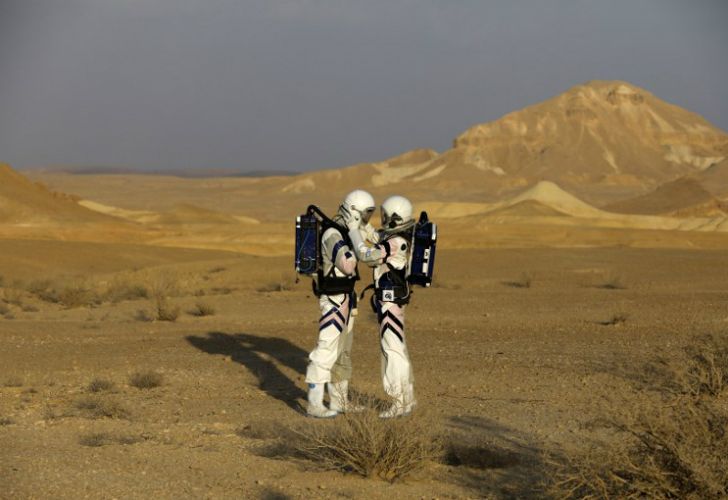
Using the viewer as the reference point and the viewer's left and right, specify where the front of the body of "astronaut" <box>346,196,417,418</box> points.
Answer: facing to the left of the viewer

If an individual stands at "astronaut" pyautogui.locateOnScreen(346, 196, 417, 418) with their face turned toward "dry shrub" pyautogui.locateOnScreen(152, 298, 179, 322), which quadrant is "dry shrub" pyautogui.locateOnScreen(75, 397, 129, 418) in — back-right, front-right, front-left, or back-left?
front-left

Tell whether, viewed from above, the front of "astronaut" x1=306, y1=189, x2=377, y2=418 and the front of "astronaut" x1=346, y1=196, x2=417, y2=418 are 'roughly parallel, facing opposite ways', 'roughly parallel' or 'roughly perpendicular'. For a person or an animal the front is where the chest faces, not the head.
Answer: roughly parallel, facing opposite ways

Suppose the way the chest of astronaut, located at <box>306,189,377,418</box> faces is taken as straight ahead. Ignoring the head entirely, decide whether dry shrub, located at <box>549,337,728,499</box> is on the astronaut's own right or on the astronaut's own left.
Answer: on the astronaut's own right

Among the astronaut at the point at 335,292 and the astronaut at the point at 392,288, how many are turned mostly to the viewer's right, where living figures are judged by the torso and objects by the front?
1

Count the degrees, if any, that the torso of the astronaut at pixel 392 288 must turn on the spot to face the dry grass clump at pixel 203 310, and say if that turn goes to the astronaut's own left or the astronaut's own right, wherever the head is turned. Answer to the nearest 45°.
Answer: approximately 90° to the astronaut's own right

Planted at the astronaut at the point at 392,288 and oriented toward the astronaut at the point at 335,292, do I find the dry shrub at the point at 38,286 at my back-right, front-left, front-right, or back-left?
front-right

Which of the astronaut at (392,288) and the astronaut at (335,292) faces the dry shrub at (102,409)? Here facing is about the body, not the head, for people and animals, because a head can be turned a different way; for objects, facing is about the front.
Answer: the astronaut at (392,288)

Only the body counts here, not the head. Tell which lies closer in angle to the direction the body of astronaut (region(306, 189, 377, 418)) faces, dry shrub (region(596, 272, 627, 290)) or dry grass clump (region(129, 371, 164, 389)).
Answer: the dry shrub

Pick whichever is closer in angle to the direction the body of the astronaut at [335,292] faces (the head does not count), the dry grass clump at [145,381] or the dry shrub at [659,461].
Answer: the dry shrub

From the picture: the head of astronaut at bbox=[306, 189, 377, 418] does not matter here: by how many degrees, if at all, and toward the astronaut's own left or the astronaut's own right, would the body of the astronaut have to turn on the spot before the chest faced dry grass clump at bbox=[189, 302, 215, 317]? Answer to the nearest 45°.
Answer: approximately 90° to the astronaut's own left

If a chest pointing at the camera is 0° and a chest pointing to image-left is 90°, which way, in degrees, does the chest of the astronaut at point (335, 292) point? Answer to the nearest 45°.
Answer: approximately 270°

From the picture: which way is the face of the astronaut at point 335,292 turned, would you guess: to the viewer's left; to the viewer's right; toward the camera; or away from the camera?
to the viewer's right
